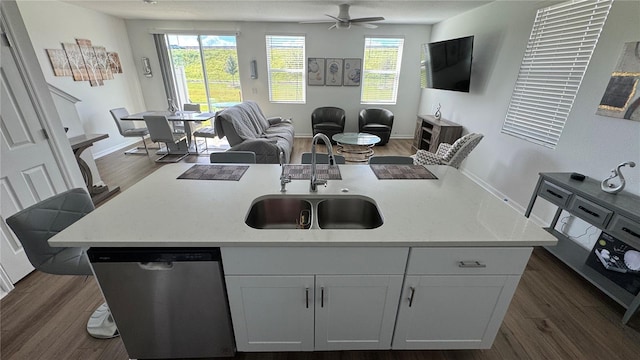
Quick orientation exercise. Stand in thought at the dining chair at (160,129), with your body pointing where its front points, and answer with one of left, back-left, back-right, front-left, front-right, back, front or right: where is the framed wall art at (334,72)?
front-right

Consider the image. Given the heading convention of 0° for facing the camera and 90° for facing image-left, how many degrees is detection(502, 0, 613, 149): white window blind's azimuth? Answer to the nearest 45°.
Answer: approximately 45°

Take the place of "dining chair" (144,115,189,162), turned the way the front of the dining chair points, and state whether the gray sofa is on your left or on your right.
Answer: on your right

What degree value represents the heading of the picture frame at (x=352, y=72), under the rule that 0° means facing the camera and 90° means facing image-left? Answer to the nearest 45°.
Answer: approximately 0°

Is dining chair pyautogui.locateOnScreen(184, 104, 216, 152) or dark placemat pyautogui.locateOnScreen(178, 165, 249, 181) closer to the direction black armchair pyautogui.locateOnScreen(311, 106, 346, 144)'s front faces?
the dark placemat

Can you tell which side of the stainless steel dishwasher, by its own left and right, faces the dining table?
back

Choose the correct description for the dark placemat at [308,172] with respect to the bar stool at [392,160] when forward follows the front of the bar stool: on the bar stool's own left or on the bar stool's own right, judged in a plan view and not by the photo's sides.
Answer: on the bar stool's own right

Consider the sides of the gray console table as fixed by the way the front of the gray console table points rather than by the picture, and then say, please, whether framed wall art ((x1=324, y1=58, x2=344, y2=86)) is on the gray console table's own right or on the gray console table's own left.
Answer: on the gray console table's own right

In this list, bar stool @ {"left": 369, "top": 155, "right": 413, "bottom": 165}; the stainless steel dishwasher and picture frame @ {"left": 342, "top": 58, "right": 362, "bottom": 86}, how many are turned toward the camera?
3

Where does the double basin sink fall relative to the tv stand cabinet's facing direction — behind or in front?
in front

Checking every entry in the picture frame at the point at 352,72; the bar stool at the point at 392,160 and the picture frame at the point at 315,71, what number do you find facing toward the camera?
3

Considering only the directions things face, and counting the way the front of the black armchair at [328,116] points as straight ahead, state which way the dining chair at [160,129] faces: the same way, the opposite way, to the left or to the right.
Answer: the opposite way

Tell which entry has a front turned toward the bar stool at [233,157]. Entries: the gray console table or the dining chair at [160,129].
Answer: the gray console table

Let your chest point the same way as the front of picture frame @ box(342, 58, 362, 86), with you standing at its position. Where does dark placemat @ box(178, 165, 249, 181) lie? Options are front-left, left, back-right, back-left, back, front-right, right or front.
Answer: front

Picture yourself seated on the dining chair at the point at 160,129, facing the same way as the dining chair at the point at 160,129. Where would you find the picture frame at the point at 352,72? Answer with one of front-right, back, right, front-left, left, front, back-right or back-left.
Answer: front-right

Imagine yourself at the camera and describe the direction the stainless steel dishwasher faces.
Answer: facing the viewer

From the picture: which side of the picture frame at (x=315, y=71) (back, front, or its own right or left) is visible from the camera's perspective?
front

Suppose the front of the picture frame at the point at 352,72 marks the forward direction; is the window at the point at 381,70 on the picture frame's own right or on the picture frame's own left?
on the picture frame's own left

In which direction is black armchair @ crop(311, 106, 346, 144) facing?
toward the camera

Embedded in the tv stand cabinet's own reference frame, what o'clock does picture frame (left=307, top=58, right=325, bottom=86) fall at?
The picture frame is roughly at 2 o'clock from the tv stand cabinet.
